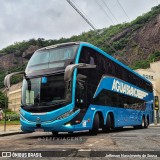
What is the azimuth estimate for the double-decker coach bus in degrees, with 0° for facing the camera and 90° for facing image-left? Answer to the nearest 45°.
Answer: approximately 45°
